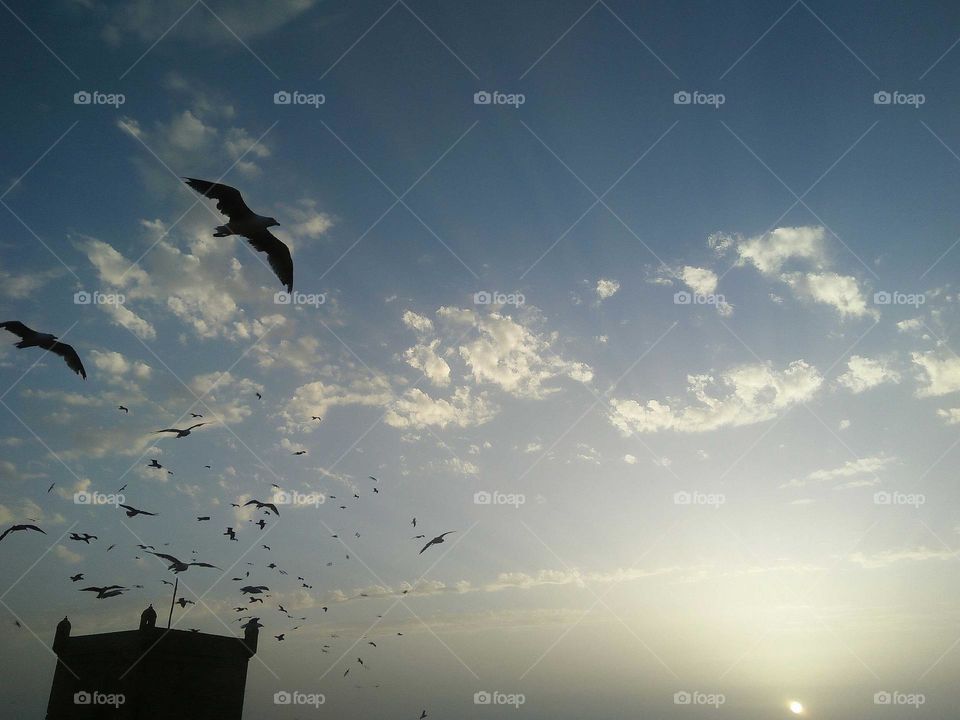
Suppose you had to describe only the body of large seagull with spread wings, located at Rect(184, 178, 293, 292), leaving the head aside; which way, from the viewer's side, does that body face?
to the viewer's right

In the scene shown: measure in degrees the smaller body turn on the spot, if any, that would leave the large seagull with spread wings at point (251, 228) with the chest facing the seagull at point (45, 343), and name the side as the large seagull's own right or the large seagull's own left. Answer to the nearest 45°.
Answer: approximately 135° to the large seagull's own left
